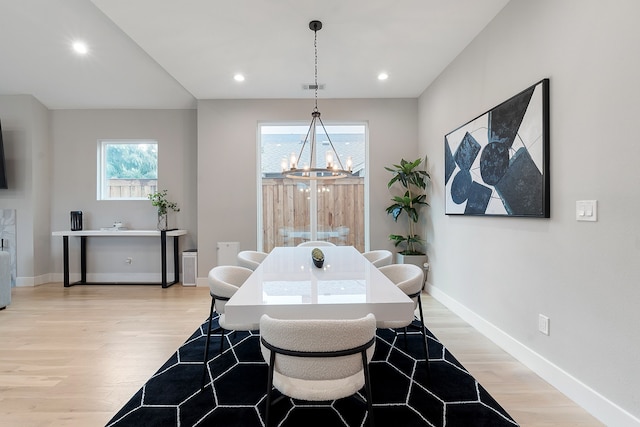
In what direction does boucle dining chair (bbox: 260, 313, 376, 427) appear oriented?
away from the camera

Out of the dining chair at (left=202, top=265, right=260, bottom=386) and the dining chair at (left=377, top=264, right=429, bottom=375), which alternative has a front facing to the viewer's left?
the dining chair at (left=377, top=264, right=429, bottom=375)

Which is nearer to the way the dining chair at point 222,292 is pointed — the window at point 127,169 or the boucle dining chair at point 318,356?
the boucle dining chair

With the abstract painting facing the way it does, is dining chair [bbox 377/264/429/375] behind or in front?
in front

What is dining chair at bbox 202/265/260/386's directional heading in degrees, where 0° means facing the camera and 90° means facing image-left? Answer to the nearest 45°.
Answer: approximately 270°

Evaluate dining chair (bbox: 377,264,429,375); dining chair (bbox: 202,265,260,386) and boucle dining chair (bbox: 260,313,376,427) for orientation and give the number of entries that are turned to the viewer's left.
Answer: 1

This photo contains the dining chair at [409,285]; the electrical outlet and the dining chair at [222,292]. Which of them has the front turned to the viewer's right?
the dining chair at [222,292]

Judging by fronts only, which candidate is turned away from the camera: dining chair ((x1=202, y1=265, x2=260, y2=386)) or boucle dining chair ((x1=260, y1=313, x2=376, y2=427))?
the boucle dining chair

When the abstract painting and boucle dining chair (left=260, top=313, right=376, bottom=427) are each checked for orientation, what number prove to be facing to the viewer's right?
0

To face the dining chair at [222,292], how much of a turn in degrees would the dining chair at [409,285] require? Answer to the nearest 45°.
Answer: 0° — it already faces it

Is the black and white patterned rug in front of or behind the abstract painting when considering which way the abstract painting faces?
in front

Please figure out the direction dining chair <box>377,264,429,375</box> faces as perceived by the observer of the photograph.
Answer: facing to the left of the viewer
